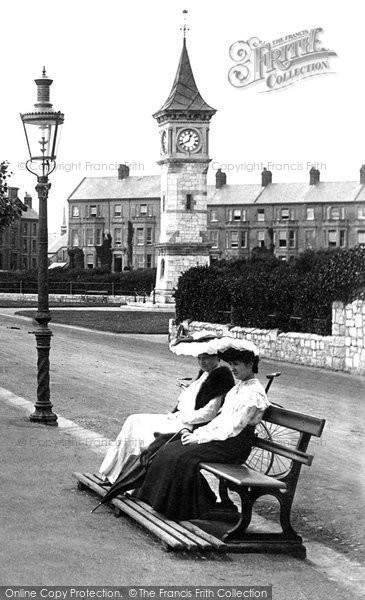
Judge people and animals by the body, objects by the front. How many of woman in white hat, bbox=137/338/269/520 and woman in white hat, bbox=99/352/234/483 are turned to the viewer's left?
2

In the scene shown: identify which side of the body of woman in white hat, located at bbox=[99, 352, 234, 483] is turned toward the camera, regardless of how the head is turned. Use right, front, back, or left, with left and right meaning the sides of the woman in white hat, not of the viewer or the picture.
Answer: left

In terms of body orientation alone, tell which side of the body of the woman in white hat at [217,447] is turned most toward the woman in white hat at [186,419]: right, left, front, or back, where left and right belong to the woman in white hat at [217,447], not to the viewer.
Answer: right

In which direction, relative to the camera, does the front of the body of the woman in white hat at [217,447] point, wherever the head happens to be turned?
to the viewer's left

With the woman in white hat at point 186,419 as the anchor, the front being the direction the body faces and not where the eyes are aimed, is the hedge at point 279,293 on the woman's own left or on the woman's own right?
on the woman's own right

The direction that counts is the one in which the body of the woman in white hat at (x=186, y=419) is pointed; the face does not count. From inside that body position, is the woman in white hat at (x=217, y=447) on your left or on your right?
on your left

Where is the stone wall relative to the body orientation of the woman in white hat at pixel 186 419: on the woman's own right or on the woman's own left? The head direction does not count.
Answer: on the woman's own right
